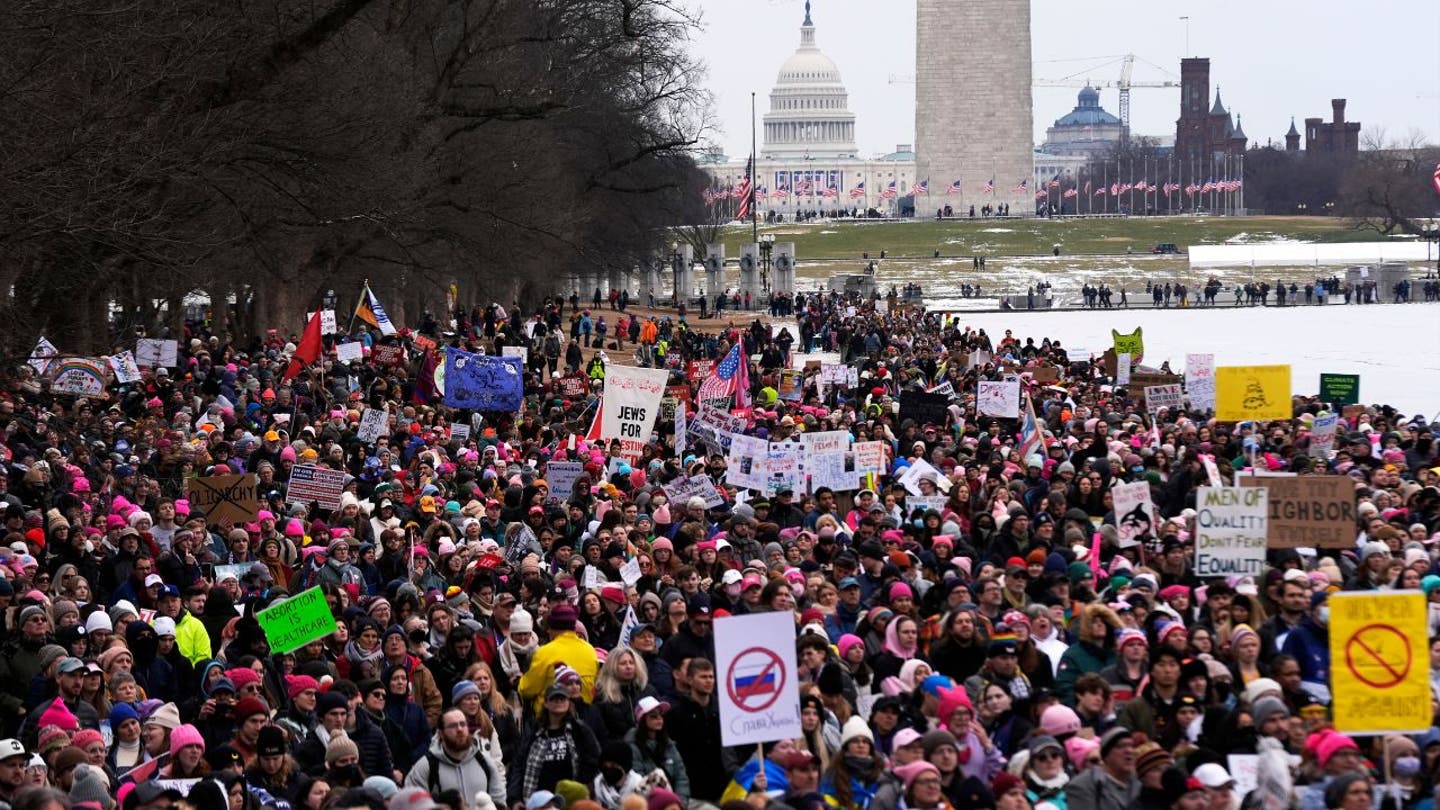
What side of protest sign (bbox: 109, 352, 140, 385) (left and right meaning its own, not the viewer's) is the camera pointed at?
front

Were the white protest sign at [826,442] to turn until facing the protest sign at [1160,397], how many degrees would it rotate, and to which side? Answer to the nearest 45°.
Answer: approximately 135° to its left

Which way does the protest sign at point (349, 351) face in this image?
toward the camera

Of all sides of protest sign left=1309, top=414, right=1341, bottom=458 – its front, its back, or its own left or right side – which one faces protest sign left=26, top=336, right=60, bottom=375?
right

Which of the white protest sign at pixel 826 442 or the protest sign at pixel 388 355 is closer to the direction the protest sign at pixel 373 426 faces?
the white protest sign

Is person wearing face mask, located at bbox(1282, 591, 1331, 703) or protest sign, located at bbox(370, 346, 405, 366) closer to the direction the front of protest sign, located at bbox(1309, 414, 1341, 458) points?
the person wearing face mask

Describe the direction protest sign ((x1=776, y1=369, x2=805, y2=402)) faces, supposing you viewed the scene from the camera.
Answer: facing the viewer

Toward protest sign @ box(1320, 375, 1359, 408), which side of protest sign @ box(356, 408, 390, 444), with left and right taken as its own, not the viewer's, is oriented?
left

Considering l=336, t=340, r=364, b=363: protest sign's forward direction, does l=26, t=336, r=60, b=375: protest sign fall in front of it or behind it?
in front

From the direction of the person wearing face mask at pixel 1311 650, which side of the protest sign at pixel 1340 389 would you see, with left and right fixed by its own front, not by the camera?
front

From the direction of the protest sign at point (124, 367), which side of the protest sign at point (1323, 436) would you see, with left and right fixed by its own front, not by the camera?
right

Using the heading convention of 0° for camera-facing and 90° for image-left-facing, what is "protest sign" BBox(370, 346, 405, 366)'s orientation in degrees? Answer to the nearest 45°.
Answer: approximately 0°

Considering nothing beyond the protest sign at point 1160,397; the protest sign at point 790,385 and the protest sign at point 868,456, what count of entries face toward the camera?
3

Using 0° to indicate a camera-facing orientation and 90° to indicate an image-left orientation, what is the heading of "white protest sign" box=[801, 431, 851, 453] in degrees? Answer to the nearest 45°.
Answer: approximately 0°

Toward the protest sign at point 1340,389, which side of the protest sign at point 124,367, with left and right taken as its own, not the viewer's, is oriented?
left
